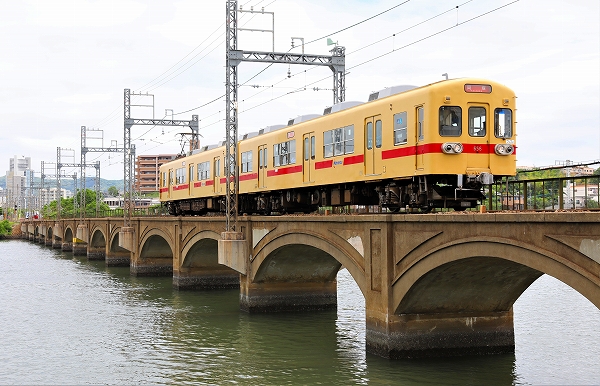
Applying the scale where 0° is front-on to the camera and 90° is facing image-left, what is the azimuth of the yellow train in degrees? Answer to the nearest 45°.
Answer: approximately 315°

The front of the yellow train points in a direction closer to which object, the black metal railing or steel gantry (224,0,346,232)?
the black metal railing

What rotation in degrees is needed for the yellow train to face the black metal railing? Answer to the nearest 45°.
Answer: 0° — it already faces it

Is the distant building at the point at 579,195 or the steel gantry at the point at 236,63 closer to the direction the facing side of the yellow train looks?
the distant building
